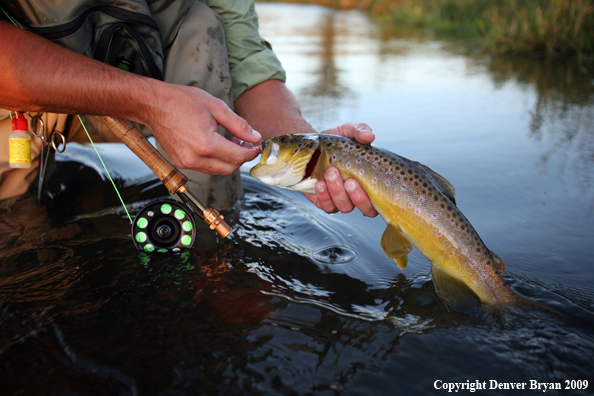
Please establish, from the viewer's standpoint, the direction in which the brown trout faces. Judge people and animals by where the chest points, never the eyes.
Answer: facing to the left of the viewer
